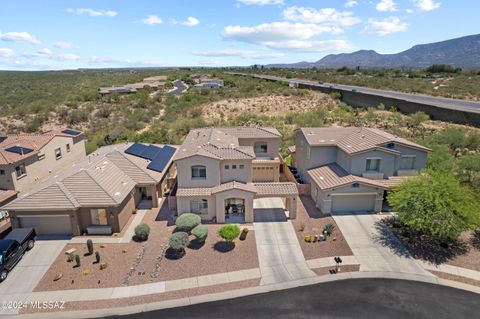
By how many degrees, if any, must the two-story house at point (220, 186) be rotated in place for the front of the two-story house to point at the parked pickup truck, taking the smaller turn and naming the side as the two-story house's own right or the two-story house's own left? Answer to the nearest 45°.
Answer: approximately 45° to the two-story house's own right

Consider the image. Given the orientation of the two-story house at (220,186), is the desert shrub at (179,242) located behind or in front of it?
in front

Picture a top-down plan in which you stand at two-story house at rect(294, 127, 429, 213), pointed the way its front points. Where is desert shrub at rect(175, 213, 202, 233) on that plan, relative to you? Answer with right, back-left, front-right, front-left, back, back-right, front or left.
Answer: front-right

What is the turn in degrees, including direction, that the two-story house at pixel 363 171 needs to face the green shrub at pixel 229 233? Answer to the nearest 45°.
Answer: approximately 45° to its right

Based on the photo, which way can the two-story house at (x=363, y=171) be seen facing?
toward the camera

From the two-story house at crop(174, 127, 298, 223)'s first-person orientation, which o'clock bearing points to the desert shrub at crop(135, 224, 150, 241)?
The desert shrub is roughly at 2 o'clock from the two-story house.

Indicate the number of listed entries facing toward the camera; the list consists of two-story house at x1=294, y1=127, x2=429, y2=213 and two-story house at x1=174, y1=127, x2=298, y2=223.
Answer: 2

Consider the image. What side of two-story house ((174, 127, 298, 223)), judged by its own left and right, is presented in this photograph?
front

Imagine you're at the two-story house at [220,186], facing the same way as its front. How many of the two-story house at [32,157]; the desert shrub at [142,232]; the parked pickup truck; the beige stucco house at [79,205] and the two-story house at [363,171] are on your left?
1

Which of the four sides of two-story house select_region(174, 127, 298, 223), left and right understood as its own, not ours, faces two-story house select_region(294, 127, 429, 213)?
left

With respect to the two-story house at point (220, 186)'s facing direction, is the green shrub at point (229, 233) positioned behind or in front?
in front

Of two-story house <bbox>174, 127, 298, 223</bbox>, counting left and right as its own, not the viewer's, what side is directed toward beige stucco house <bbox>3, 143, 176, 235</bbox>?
right

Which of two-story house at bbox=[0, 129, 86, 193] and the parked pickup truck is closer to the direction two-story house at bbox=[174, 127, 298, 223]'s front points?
the parked pickup truck
